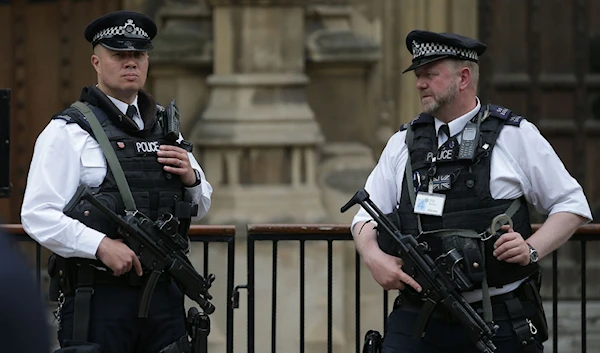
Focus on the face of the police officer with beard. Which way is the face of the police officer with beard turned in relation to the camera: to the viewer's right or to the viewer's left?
to the viewer's left

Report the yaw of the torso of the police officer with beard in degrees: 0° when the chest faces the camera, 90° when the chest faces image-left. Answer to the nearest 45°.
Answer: approximately 45°

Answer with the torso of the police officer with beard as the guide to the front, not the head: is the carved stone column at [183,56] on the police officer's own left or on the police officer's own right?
on the police officer's own right
